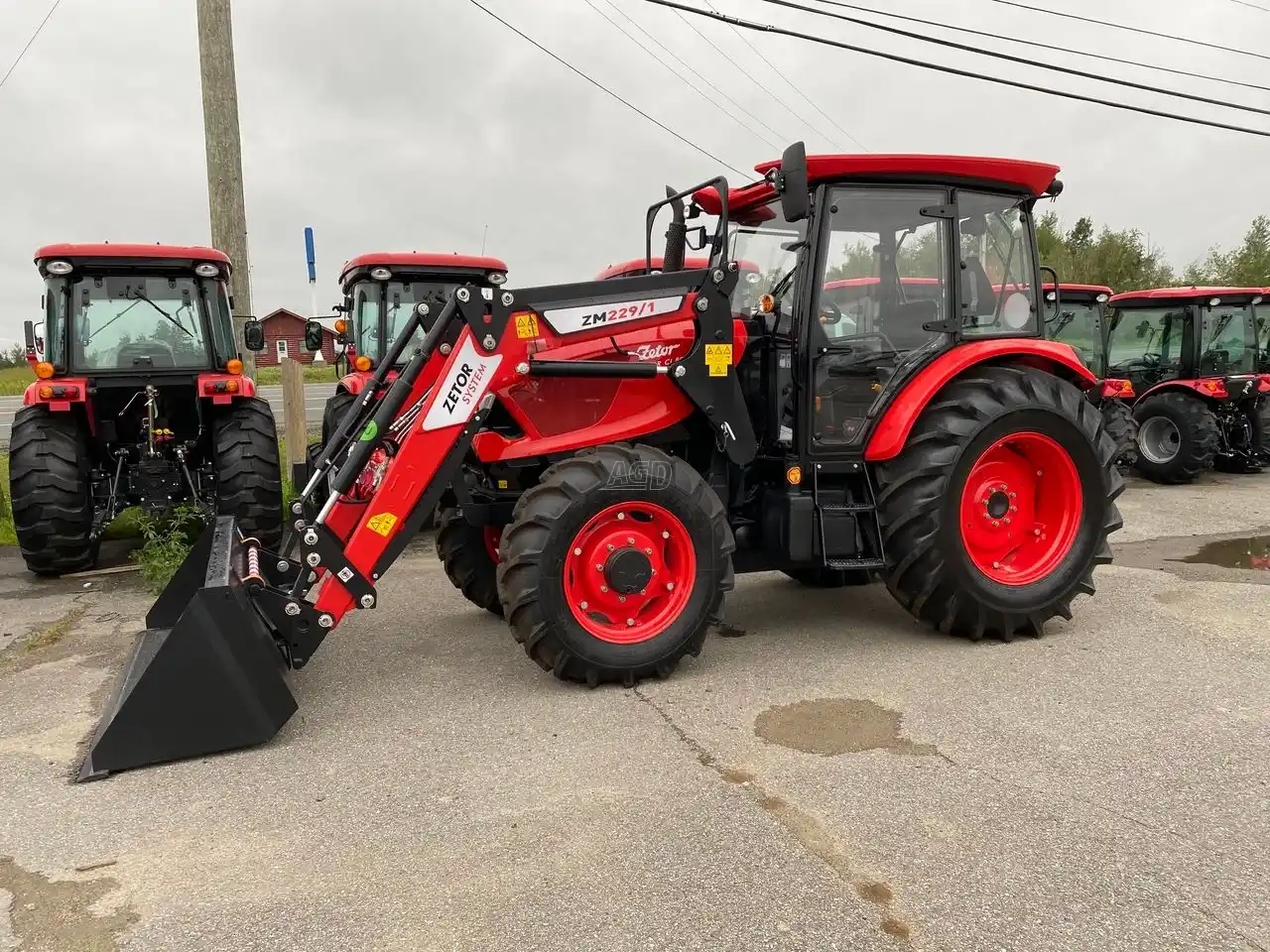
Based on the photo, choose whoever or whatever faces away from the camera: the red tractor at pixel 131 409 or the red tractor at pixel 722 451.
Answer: the red tractor at pixel 131 409

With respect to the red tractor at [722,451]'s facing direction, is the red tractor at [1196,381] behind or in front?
behind

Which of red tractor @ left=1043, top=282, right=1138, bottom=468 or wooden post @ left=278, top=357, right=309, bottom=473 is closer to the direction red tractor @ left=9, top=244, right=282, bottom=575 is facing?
the wooden post

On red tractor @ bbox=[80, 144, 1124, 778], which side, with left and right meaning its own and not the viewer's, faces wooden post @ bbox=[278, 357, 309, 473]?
right

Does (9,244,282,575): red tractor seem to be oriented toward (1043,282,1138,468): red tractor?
no

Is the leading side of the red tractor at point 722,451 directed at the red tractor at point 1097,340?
no

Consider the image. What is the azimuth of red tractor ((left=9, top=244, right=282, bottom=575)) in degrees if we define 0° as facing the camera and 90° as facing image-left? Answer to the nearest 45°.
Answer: approximately 180°

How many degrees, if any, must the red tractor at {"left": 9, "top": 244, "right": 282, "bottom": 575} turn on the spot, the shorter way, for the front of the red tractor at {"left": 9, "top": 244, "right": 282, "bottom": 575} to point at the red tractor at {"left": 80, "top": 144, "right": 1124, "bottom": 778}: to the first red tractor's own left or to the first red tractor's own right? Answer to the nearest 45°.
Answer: approximately 135° to the first red tractor's own right

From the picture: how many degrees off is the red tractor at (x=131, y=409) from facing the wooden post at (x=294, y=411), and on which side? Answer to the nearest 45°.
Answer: approximately 45° to its right

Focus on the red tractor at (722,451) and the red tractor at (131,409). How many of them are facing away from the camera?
1

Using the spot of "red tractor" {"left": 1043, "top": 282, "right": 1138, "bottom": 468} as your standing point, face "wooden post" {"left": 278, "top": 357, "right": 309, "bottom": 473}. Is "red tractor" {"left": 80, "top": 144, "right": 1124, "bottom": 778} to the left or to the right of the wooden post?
left
